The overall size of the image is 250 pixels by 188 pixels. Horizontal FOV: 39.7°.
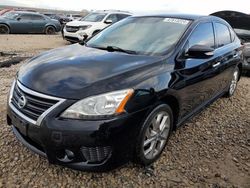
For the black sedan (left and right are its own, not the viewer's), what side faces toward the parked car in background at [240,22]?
back

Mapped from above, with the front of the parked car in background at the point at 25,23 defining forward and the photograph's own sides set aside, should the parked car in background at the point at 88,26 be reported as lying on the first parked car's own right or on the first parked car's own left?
on the first parked car's own left

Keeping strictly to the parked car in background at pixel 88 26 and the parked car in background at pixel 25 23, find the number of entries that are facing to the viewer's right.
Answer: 0

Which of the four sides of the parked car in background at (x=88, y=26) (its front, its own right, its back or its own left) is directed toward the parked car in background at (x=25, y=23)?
right

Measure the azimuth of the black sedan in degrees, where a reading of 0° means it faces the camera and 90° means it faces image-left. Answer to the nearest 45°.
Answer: approximately 45°

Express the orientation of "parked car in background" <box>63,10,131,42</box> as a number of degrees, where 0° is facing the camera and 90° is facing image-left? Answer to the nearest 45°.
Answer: approximately 45°

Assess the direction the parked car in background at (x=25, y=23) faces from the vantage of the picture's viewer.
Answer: facing to the left of the viewer

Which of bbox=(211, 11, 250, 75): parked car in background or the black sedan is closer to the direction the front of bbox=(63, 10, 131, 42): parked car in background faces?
the black sedan

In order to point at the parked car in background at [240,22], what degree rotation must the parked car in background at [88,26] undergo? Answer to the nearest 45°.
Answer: approximately 90° to its left

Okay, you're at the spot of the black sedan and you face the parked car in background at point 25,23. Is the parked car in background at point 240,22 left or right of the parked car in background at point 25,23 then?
right

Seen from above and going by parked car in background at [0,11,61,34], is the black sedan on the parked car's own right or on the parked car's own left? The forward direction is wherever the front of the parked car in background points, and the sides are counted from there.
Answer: on the parked car's own left

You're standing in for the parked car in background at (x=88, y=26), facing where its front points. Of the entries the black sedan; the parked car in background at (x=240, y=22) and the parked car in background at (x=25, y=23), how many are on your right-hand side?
1

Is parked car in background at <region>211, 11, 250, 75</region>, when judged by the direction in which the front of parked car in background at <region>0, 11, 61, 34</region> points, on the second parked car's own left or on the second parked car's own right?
on the second parked car's own left
